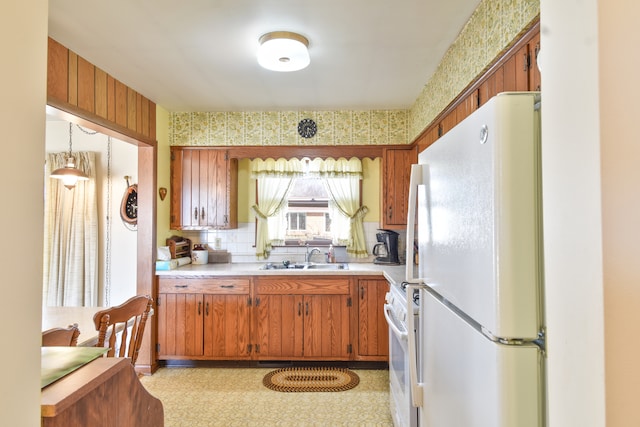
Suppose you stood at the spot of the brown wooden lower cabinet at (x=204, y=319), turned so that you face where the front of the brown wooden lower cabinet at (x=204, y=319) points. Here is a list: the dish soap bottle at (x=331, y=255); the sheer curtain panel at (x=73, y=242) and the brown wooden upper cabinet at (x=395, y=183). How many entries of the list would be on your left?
2

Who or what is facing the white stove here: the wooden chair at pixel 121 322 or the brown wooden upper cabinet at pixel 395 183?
the brown wooden upper cabinet

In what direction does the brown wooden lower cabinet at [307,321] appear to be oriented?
toward the camera

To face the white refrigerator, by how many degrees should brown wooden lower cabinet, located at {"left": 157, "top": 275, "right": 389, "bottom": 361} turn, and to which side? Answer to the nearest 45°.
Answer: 0° — it already faces it

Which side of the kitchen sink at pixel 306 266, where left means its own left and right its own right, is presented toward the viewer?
front

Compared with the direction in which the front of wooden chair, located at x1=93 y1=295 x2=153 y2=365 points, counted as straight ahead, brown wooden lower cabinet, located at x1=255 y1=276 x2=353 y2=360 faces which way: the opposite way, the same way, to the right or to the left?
to the left

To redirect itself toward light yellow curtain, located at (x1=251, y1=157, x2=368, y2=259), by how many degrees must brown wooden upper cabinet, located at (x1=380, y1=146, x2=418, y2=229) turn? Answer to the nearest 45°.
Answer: approximately 90° to its right

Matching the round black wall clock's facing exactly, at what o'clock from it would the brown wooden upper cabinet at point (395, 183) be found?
The brown wooden upper cabinet is roughly at 9 o'clock from the round black wall clock.

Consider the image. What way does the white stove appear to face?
to the viewer's left

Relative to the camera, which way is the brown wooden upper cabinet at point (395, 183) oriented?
toward the camera
